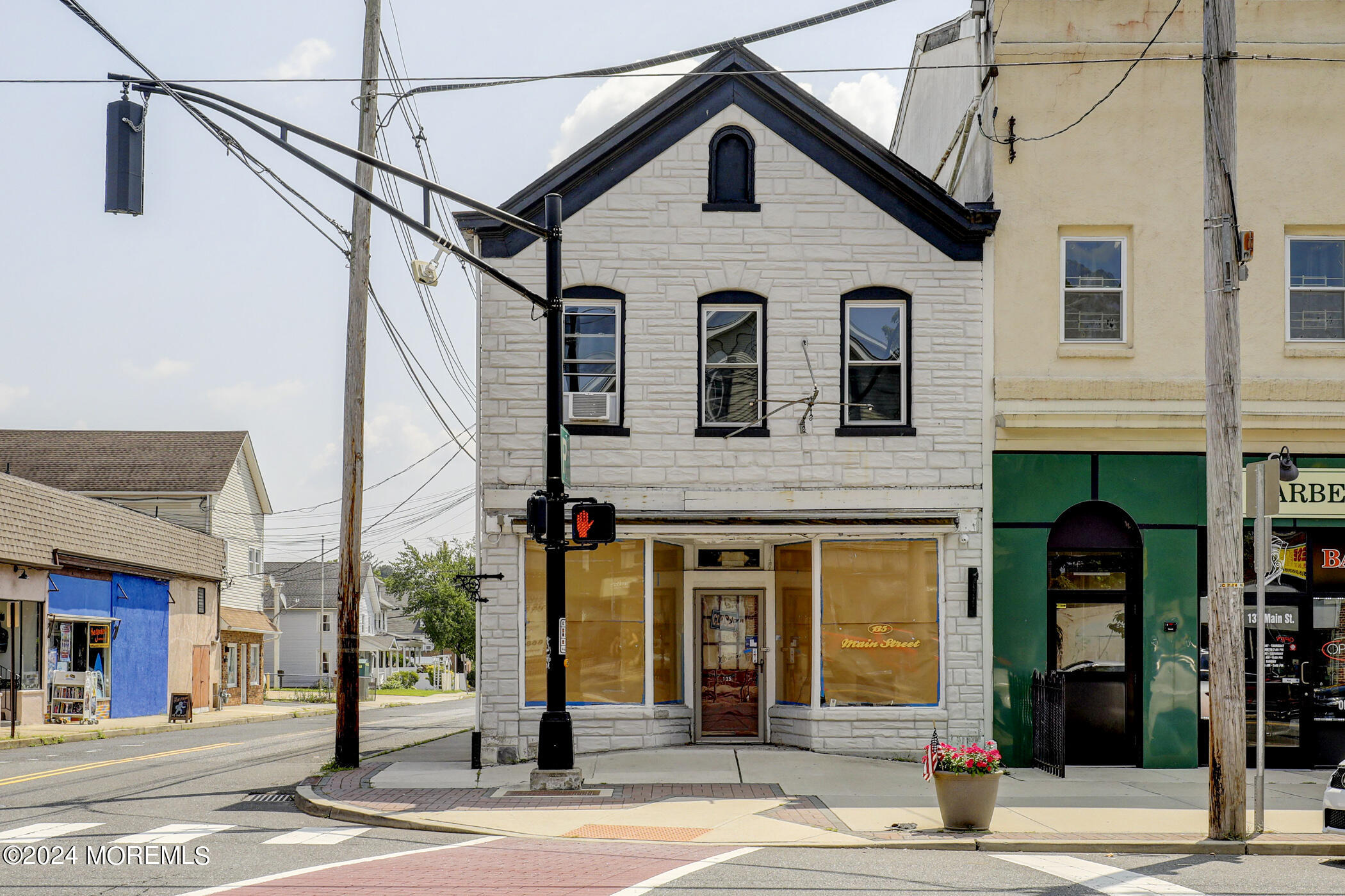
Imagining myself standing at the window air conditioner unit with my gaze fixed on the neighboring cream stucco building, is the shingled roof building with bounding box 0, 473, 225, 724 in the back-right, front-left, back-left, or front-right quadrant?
back-left

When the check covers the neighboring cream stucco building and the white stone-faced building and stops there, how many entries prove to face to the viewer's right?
0

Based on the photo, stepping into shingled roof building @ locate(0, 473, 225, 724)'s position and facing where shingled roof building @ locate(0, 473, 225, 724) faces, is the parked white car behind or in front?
in front

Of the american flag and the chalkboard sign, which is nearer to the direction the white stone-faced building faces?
the american flag

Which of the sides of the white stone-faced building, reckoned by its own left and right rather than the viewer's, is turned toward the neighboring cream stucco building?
left

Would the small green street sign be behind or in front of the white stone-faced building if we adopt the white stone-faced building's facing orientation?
in front

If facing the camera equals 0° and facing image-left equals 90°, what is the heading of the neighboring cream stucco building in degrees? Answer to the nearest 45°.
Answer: approximately 0°

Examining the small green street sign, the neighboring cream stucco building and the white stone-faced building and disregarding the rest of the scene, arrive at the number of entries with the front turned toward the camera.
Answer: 2
